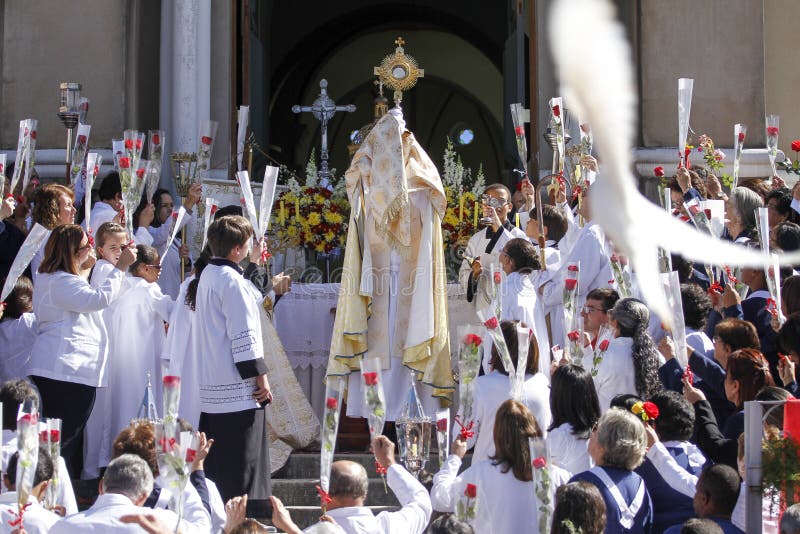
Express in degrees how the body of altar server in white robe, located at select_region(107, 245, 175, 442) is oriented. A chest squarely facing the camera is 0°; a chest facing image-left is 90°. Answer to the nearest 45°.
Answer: approximately 225°

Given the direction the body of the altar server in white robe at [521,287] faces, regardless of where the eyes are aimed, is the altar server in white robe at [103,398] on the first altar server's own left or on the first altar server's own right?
on the first altar server's own left

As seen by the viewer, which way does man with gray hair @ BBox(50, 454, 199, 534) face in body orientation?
away from the camera

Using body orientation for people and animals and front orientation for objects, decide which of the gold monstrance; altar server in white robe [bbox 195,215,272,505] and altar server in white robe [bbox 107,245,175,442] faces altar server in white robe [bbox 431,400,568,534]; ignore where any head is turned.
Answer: the gold monstrance

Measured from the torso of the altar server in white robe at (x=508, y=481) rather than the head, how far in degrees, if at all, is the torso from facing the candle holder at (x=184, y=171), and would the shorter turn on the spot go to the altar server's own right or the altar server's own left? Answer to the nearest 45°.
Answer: approximately 45° to the altar server's own left

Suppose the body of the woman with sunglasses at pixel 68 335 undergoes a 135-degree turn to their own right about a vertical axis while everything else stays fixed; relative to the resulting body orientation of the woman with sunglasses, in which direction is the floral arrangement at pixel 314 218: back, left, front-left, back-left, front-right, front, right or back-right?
back

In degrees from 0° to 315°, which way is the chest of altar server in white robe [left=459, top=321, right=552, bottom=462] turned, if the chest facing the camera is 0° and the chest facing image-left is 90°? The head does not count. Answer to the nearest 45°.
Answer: approximately 180°

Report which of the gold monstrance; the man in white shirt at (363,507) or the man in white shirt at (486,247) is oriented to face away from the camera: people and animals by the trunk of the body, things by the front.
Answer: the man in white shirt at (363,507)

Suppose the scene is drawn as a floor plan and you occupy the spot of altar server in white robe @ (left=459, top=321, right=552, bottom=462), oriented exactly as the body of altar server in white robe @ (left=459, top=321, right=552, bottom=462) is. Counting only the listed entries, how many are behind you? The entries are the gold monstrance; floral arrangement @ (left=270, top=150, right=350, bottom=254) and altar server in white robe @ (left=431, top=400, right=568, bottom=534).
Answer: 1

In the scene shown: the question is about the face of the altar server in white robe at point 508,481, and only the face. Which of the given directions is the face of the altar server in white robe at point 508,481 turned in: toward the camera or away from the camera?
away from the camera

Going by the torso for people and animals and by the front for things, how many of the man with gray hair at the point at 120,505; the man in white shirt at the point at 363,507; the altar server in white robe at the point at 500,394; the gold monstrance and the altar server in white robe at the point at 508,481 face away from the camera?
4

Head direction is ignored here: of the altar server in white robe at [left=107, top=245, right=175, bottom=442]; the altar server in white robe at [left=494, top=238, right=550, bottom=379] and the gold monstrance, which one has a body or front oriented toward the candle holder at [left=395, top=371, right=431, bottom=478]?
the gold monstrance

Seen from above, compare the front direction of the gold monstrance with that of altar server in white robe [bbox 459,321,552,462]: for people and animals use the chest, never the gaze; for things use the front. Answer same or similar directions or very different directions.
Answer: very different directions
